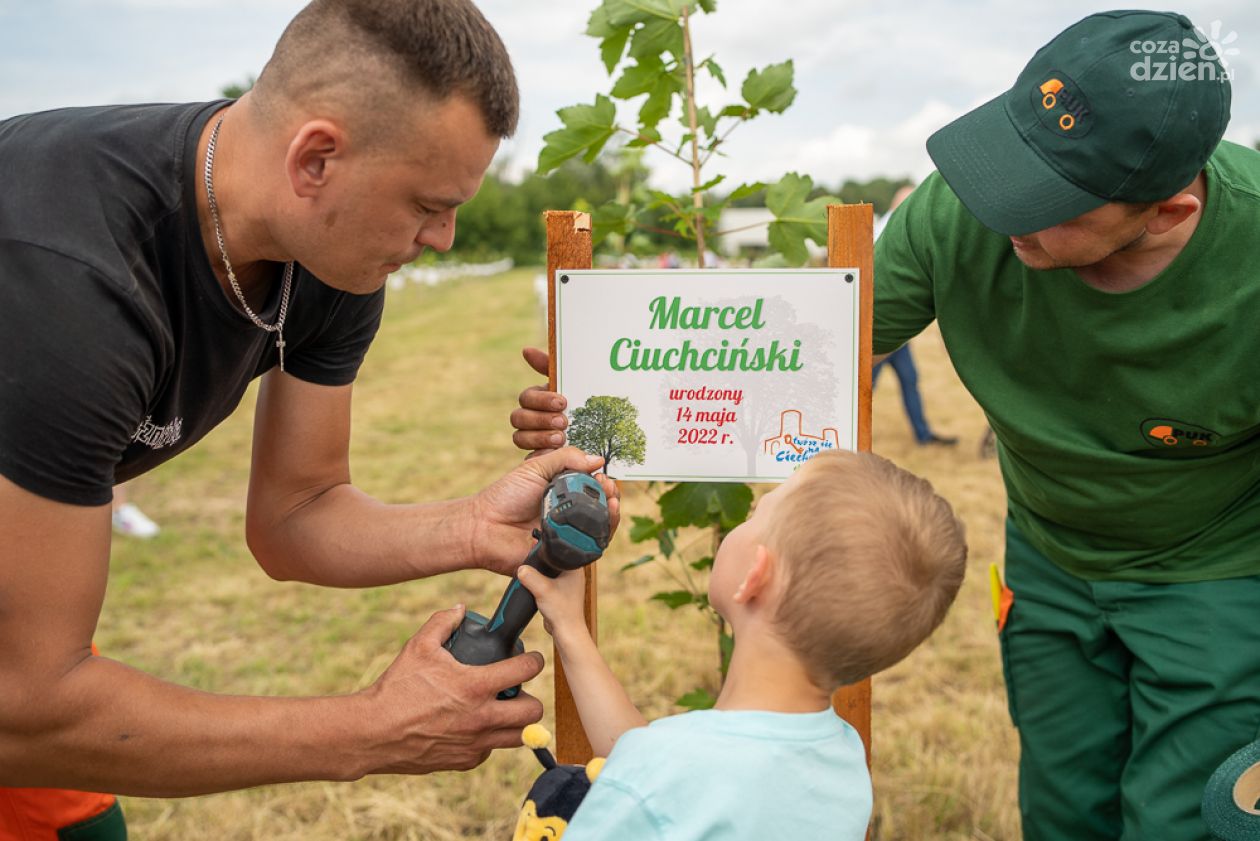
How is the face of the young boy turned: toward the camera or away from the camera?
away from the camera

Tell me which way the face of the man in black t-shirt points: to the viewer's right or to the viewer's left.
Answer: to the viewer's right

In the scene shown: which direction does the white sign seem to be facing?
toward the camera

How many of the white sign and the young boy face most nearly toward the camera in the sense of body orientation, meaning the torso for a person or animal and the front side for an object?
1

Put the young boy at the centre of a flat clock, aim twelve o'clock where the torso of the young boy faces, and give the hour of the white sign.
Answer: The white sign is roughly at 1 o'clock from the young boy.

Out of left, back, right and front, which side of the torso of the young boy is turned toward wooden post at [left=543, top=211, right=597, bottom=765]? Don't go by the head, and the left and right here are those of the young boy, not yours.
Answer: front

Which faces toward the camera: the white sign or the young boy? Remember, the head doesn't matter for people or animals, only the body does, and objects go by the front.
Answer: the white sign

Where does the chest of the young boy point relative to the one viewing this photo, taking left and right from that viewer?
facing away from the viewer and to the left of the viewer

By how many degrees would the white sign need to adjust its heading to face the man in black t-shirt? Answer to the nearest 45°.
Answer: approximately 45° to its right

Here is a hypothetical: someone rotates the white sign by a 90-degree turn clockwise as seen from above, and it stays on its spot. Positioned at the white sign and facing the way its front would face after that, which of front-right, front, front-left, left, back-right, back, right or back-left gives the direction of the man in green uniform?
back

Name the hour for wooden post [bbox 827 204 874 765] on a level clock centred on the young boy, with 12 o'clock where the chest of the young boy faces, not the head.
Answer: The wooden post is roughly at 2 o'clock from the young boy.
